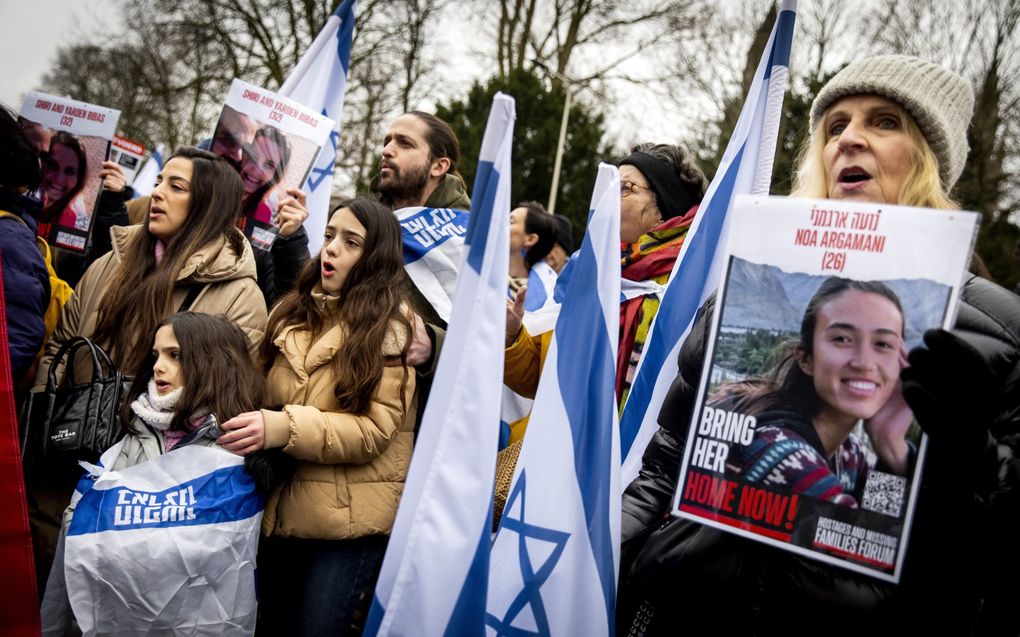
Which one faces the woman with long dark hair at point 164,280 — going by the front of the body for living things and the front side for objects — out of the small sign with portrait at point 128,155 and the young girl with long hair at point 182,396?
the small sign with portrait

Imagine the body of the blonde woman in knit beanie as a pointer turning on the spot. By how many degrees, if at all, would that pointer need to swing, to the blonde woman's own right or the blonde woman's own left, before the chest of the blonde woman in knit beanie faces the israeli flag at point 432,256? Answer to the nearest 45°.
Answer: approximately 90° to the blonde woman's own right

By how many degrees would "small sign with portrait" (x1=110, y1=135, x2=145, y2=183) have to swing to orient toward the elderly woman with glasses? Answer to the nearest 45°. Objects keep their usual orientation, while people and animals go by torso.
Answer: approximately 45° to its left

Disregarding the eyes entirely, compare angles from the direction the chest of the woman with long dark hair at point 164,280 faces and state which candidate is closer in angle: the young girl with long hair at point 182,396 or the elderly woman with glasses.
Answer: the young girl with long hair

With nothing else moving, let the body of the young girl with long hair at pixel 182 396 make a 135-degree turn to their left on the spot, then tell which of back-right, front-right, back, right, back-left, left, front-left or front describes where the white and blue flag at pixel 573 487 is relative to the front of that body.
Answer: front-right

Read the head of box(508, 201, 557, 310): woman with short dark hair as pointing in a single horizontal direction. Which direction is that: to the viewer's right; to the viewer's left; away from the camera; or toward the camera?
to the viewer's left

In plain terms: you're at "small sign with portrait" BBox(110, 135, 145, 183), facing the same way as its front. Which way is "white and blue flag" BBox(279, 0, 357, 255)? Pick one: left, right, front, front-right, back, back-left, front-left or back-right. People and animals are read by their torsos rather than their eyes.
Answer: front-left

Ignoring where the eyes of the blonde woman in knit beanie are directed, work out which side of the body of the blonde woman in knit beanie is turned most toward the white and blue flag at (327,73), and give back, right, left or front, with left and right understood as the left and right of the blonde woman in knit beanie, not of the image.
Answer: right

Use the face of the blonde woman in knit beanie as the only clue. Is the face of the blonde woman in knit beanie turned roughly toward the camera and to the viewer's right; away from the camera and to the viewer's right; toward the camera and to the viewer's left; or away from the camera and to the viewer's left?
toward the camera and to the viewer's left

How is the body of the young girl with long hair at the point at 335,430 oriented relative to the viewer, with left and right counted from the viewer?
facing the viewer and to the left of the viewer

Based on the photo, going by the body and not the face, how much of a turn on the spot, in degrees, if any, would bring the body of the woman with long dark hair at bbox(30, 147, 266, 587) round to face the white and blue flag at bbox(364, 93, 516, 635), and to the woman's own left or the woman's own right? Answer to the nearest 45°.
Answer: approximately 90° to the woman's own left

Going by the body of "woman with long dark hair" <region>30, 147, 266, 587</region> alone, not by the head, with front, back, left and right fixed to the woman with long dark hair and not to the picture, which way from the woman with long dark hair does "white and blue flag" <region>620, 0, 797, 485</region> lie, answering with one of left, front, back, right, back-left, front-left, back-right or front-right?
left

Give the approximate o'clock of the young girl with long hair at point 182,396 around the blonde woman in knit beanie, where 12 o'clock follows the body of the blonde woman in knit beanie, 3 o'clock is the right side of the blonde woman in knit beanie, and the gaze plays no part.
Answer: The young girl with long hair is roughly at 2 o'clock from the blonde woman in knit beanie.

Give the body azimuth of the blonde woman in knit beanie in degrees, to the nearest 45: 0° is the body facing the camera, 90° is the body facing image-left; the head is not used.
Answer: approximately 45°

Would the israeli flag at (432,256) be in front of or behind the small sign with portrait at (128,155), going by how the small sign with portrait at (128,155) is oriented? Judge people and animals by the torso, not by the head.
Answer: in front

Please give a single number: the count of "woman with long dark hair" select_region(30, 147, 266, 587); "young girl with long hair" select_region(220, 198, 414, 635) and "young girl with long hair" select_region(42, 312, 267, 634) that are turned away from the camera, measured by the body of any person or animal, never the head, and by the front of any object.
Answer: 0

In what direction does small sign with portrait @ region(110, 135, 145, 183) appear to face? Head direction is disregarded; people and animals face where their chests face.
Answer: toward the camera

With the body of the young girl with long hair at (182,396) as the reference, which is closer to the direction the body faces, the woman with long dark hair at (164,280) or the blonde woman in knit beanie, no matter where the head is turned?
the blonde woman in knit beanie

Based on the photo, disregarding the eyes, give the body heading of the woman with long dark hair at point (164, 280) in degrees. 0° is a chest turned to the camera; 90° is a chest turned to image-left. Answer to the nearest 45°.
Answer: approximately 45°
